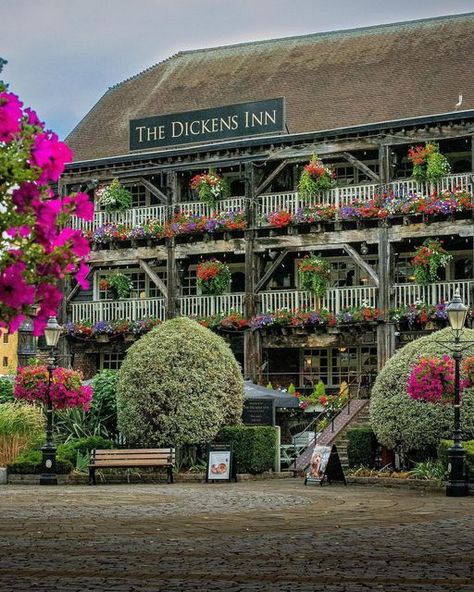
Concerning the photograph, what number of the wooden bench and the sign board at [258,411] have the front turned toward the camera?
2

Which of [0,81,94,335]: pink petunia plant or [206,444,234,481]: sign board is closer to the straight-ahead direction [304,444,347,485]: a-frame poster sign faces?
the pink petunia plant

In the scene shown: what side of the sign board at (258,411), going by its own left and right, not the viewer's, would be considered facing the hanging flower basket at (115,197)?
right

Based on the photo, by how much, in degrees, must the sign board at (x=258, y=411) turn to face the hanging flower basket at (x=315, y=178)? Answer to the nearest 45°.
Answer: approximately 180°

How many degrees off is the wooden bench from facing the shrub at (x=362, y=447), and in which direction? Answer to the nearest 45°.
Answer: approximately 90° to its left

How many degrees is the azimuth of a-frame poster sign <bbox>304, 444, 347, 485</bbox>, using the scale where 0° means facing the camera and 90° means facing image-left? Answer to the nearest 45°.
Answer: approximately 45°

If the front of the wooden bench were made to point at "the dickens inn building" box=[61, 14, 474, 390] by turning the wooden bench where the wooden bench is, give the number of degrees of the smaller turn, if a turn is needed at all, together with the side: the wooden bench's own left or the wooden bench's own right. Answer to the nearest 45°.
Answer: approximately 180°

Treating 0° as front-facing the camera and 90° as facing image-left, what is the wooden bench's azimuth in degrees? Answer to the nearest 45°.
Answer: approximately 0°

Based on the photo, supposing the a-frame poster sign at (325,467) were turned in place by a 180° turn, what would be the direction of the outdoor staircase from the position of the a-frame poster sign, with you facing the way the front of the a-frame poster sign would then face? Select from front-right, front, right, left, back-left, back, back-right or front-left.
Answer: front-left

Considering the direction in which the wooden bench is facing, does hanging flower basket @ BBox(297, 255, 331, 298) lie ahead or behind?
behind

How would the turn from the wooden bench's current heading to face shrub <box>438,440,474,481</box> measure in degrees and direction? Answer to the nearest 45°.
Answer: approximately 45° to its left

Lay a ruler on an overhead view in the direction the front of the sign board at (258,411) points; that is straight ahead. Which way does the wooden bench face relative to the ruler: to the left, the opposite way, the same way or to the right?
the same way

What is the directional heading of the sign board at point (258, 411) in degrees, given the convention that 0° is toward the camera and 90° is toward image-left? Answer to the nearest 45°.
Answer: approximately 0°

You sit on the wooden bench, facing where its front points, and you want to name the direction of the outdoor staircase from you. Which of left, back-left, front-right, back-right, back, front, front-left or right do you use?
back-left
